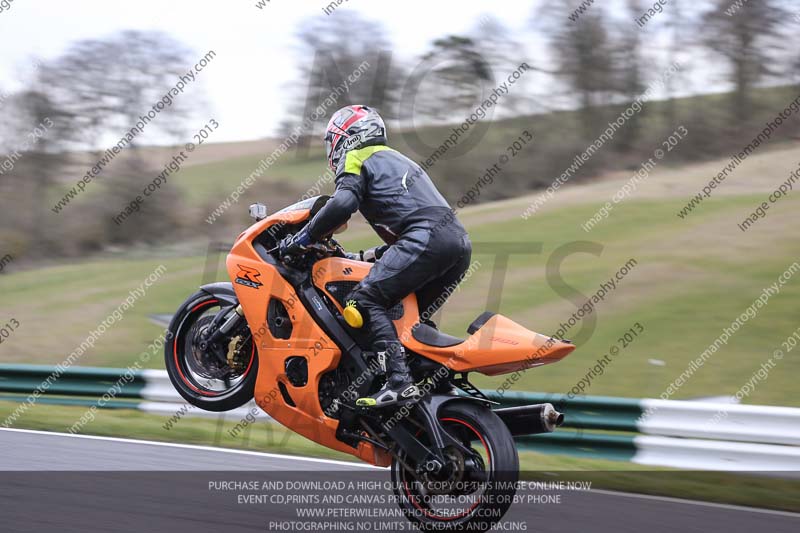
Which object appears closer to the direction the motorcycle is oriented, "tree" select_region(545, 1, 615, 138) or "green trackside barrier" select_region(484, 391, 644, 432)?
the tree

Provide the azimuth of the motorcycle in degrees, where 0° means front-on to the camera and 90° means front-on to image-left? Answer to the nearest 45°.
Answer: approximately 135°

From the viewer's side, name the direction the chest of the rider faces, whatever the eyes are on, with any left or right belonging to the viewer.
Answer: facing away from the viewer and to the left of the viewer

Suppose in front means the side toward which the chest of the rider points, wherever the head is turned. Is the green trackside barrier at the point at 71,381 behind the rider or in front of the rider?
in front

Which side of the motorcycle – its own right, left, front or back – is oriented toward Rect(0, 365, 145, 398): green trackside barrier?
front

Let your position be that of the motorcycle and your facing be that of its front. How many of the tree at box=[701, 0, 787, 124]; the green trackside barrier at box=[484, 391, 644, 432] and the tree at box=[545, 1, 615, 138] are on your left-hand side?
0

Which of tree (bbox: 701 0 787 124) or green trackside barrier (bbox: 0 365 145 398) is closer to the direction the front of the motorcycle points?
the green trackside barrier

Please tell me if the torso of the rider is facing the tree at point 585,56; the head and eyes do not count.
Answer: no

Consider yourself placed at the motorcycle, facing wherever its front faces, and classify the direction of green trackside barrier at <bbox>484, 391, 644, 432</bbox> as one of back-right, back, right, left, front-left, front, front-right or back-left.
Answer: right

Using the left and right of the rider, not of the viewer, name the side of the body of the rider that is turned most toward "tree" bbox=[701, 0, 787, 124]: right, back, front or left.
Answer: right

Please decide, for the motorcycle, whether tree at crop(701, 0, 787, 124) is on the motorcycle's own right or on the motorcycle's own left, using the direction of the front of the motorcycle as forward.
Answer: on the motorcycle's own right

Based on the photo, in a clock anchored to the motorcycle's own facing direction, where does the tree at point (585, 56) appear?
The tree is roughly at 2 o'clock from the motorcycle.
